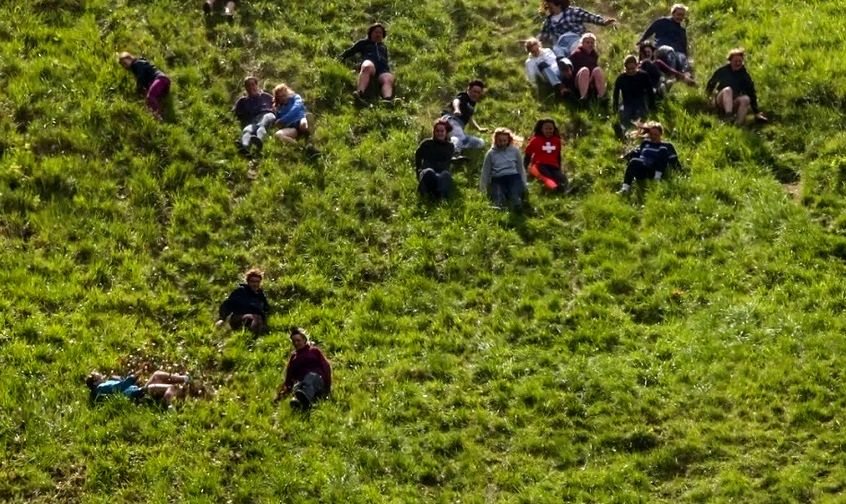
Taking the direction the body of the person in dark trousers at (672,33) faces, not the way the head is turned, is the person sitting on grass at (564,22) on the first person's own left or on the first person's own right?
on the first person's own right

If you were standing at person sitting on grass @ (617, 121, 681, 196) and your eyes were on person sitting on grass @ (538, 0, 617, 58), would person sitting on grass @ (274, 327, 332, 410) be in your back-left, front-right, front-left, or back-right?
back-left

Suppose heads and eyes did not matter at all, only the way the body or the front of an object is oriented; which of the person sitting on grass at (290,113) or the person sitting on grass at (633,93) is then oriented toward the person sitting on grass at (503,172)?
the person sitting on grass at (633,93)

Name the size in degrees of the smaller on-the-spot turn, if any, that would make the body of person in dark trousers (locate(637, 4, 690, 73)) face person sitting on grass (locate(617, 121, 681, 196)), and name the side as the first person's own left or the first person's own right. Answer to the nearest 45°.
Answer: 0° — they already face them

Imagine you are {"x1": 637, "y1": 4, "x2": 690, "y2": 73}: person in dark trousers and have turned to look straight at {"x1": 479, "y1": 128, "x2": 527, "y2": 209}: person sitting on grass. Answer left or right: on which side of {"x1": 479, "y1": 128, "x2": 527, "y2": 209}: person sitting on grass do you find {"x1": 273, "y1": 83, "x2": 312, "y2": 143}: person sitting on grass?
right

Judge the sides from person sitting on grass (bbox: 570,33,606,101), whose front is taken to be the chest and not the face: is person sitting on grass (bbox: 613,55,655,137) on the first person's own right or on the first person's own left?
on the first person's own left

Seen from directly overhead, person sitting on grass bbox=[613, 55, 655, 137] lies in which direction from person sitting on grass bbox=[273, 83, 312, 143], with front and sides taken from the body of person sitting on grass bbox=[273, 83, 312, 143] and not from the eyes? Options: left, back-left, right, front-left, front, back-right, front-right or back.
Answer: back-left

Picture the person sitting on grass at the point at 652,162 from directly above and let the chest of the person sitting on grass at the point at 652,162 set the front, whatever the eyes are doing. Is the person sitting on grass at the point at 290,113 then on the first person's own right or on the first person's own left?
on the first person's own right
